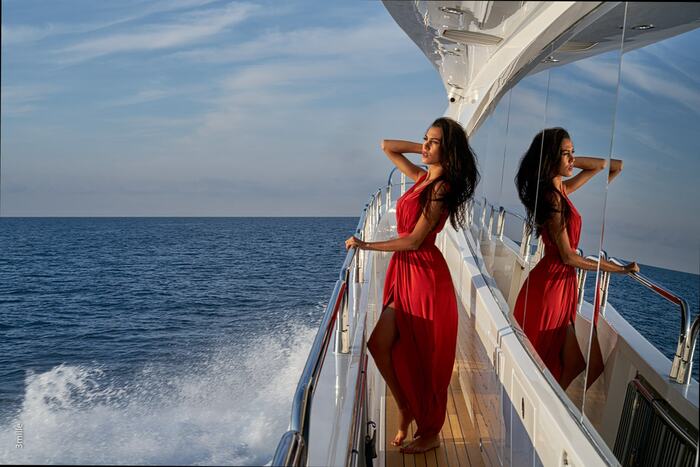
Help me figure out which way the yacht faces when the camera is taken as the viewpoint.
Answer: facing away from the viewer
